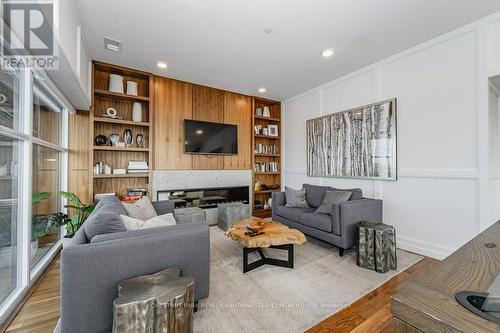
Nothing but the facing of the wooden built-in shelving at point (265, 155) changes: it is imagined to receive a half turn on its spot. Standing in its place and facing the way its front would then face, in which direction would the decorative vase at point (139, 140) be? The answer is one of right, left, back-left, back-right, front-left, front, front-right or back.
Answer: left

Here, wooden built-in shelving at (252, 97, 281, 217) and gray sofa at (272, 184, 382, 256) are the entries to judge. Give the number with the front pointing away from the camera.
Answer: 0

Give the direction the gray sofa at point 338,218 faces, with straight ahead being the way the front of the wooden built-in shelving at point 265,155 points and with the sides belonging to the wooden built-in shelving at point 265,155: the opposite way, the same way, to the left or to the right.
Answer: to the right

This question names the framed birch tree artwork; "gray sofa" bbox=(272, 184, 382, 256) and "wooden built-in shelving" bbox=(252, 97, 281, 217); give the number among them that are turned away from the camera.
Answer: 0

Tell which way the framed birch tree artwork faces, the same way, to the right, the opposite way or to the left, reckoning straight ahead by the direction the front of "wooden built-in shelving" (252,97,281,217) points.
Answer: to the right

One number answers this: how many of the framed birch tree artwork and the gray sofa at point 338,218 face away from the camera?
0

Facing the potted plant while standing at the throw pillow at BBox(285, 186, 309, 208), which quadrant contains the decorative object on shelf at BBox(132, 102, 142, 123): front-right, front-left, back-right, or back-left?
front-right

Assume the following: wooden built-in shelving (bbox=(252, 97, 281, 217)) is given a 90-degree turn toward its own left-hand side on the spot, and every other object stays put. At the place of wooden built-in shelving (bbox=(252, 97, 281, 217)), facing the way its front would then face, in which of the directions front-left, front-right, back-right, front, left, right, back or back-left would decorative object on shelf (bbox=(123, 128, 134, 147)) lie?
back

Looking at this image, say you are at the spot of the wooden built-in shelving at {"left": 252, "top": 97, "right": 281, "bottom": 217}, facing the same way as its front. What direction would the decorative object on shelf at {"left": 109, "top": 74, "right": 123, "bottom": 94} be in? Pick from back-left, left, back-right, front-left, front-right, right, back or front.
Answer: right

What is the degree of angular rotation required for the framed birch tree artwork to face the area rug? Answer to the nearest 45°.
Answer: approximately 45° to its left

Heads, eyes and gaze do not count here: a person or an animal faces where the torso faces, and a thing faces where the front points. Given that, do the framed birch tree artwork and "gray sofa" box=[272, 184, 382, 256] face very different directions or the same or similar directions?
same or similar directions

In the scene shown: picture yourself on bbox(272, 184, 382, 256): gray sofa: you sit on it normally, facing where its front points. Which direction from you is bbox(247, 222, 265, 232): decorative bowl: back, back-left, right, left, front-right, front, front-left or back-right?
front

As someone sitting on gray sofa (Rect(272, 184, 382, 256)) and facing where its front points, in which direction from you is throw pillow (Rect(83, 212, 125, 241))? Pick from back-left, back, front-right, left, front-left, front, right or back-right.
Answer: front

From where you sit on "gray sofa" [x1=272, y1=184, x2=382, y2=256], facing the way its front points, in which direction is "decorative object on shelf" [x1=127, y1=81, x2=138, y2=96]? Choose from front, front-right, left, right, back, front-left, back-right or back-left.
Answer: front-right

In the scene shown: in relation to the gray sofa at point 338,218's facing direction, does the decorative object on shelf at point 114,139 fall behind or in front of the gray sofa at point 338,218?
in front

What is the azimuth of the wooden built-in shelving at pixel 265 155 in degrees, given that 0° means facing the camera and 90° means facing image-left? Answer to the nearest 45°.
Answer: approximately 315°

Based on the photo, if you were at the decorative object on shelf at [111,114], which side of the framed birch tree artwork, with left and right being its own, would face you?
front

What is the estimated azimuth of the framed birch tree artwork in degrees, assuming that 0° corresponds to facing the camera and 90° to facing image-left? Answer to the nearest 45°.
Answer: approximately 45°

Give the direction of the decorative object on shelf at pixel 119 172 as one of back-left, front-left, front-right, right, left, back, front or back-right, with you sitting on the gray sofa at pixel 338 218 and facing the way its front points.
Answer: front-right

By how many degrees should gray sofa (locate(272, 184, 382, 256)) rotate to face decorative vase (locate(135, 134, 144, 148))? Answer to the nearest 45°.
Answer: approximately 45° to its right

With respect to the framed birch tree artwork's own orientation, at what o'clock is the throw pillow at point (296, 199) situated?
The throw pillow is roughly at 1 o'clock from the framed birch tree artwork.
